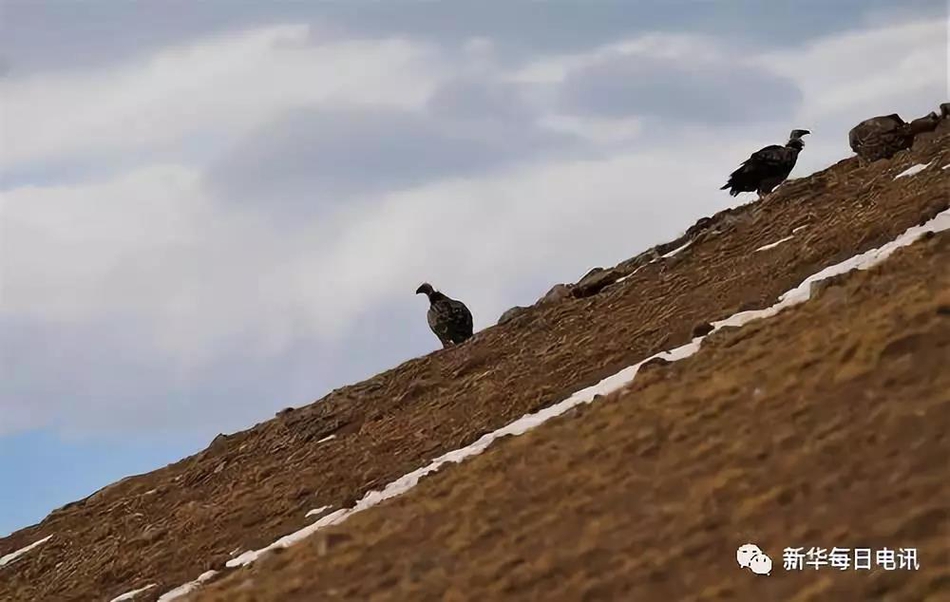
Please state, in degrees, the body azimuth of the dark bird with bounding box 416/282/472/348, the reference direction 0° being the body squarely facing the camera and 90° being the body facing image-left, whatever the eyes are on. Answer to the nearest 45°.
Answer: approximately 90°

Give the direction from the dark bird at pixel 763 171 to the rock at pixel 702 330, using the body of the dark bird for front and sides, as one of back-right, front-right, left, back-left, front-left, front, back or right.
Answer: right

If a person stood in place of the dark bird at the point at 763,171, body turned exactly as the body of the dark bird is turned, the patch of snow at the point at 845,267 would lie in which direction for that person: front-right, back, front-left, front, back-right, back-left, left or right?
right

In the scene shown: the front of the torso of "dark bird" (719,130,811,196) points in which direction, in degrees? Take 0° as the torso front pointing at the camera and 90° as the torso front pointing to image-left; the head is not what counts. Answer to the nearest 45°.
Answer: approximately 270°

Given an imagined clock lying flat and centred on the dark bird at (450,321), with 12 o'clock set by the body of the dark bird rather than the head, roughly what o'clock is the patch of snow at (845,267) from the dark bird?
The patch of snow is roughly at 8 o'clock from the dark bird.

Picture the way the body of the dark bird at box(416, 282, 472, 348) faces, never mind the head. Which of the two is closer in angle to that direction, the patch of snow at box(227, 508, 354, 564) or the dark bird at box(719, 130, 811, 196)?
the patch of snow

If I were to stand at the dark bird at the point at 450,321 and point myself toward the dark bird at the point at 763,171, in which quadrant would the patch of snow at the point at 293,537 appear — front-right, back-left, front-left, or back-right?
back-right

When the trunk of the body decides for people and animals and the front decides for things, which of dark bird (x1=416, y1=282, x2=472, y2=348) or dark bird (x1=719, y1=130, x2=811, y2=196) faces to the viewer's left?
dark bird (x1=416, y1=282, x2=472, y2=348)

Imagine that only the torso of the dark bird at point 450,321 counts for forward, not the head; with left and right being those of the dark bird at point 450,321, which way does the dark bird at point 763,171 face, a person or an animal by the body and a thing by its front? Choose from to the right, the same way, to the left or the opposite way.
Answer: the opposite way
